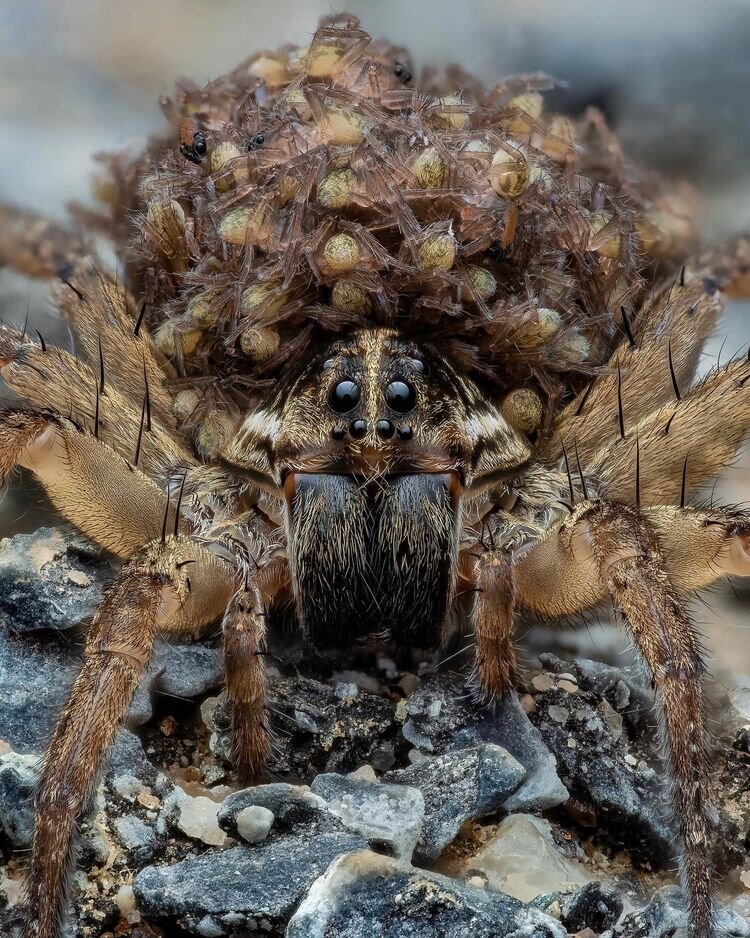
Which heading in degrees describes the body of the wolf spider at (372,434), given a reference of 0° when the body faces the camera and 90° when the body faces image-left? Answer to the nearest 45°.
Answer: approximately 0°
